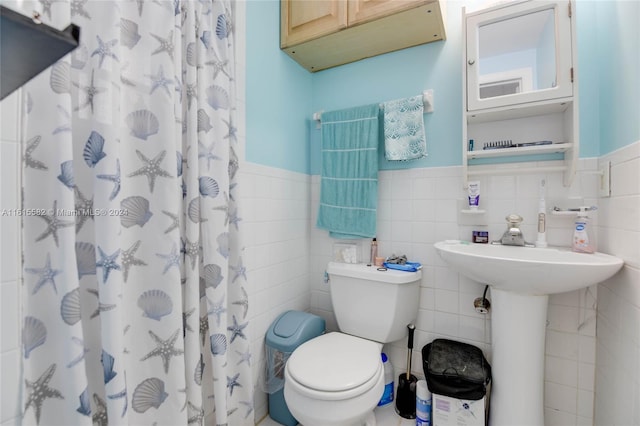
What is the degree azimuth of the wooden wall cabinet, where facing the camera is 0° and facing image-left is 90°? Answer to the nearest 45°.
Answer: approximately 45°

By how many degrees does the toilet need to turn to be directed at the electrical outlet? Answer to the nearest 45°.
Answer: approximately 135° to its left

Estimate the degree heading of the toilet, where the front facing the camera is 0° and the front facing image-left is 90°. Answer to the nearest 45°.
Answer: approximately 45°

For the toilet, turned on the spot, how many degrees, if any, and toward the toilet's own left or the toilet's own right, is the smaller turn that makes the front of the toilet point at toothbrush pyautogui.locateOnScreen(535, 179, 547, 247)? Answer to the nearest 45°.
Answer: approximately 135° to the toilet's own left

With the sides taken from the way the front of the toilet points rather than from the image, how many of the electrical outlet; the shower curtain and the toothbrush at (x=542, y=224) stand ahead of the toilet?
1

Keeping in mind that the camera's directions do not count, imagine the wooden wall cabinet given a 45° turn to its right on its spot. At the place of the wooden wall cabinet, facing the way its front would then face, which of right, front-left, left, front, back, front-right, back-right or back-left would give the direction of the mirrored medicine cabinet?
back

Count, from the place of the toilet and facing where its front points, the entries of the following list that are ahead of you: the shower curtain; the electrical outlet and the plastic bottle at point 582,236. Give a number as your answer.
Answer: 1

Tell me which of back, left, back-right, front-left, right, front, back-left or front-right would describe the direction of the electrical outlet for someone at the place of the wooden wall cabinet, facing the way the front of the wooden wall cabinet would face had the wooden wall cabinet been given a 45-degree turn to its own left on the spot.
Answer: left
